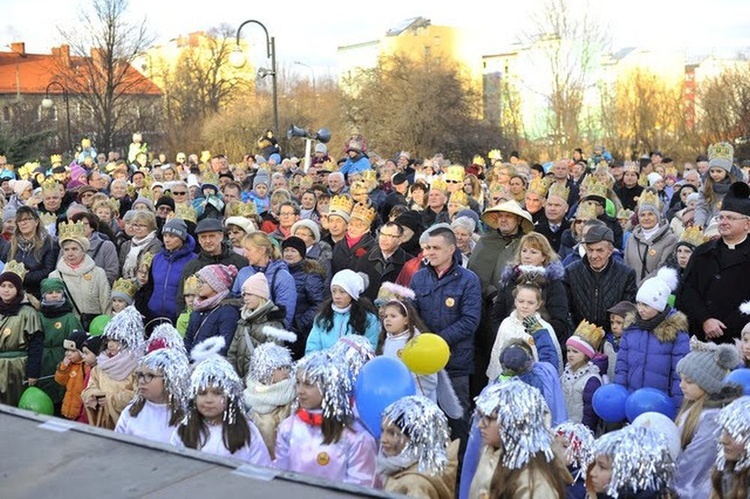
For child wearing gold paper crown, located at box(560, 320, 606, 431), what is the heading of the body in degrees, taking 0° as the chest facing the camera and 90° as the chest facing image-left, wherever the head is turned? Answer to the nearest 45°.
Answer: approximately 45°

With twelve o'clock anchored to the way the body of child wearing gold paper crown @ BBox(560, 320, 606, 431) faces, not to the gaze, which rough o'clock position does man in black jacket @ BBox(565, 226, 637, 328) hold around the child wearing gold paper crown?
The man in black jacket is roughly at 5 o'clock from the child wearing gold paper crown.

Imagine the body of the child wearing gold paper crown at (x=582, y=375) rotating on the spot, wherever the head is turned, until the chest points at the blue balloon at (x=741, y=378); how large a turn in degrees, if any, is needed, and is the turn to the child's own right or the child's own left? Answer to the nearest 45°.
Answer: approximately 90° to the child's own left

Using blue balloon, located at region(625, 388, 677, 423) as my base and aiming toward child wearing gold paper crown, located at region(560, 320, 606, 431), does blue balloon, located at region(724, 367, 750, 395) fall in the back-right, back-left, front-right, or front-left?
back-right

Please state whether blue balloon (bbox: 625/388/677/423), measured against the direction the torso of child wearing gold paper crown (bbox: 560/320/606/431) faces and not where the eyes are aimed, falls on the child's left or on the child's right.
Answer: on the child's left

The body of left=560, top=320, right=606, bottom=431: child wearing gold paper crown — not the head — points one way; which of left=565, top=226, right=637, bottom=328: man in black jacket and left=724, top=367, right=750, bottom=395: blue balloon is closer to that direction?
the blue balloon
